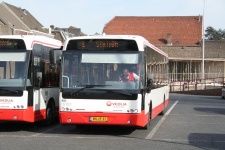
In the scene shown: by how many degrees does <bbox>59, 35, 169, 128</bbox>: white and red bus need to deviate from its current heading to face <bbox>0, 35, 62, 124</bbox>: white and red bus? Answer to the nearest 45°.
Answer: approximately 90° to its right

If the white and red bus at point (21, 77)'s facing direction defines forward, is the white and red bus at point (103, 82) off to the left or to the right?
on its left

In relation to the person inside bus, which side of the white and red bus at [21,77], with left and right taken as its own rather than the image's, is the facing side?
left

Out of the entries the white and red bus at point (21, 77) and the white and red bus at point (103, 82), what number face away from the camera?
0

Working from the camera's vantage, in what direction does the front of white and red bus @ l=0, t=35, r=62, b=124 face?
facing the viewer and to the left of the viewer

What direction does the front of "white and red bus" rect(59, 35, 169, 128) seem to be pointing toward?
toward the camera
